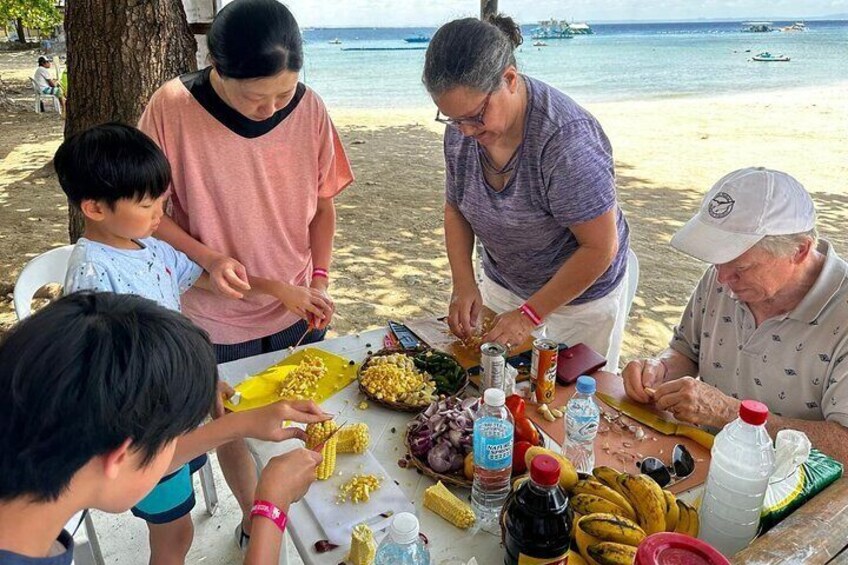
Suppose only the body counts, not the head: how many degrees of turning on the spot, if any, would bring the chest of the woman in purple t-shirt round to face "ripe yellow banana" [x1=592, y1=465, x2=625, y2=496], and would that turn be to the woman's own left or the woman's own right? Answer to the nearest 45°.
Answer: approximately 45° to the woman's own left

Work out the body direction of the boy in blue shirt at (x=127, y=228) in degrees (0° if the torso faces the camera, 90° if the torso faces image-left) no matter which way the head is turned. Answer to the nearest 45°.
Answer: approximately 315°

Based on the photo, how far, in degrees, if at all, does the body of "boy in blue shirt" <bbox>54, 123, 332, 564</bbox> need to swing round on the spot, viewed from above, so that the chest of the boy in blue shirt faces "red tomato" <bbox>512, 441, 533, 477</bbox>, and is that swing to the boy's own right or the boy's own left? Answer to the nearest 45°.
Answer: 0° — they already face it

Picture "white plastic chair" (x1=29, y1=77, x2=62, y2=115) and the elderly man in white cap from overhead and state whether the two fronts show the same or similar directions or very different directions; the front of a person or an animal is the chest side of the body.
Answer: very different directions

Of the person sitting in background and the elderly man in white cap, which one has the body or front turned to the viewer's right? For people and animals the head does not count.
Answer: the person sitting in background
